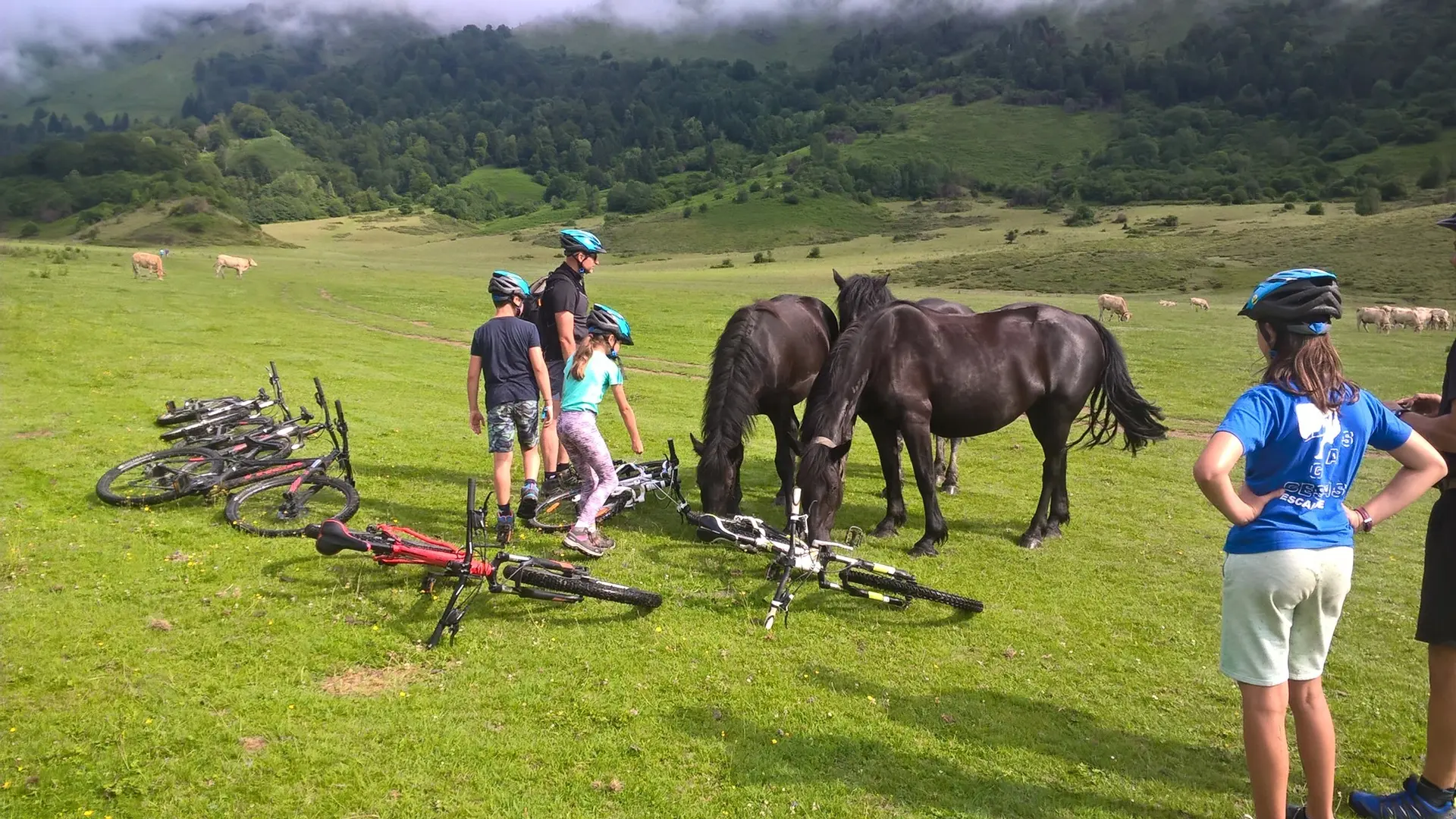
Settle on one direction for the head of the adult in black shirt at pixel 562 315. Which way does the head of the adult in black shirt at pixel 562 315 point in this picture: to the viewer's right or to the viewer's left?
to the viewer's right

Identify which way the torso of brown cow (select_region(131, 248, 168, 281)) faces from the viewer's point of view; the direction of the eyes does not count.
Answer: to the viewer's right

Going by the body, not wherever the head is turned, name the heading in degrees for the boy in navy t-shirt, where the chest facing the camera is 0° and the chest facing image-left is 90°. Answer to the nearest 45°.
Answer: approximately 180°

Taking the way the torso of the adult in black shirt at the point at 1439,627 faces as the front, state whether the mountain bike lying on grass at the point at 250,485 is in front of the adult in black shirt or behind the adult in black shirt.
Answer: in front

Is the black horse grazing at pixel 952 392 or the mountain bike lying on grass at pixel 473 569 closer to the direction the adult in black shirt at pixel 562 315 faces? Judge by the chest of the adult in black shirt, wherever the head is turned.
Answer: the black horse grazing

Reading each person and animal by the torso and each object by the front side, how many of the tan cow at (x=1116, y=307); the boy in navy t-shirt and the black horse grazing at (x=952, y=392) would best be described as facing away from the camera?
1

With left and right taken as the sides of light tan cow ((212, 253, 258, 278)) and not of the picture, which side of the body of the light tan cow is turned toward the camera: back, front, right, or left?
right

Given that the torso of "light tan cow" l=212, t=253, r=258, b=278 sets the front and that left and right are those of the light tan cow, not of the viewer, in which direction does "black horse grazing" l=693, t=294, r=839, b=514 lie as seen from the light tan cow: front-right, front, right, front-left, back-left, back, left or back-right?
right

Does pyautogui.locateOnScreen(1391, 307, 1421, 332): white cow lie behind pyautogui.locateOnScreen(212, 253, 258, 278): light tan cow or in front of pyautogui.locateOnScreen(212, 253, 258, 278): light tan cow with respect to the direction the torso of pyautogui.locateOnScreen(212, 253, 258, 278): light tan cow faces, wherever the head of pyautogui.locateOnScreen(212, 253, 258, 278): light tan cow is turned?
in front

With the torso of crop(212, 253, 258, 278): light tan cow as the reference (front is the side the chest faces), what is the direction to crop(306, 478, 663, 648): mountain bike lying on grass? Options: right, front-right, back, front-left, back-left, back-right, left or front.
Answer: right

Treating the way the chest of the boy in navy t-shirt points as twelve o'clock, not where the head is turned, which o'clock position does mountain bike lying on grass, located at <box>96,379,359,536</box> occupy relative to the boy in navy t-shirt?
The mountain bike lying on grass is roughly at 10 o'clock from the boy in navy t-shirt.

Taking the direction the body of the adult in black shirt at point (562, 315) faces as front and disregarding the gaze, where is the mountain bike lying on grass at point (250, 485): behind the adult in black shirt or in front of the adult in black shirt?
behind

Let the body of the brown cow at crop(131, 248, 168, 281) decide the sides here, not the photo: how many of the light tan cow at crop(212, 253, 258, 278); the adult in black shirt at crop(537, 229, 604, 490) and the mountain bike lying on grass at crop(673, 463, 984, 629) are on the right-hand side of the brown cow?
2

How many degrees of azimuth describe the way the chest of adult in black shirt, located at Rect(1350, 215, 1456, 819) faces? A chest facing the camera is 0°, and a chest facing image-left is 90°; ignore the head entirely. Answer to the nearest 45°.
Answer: approximately 90°

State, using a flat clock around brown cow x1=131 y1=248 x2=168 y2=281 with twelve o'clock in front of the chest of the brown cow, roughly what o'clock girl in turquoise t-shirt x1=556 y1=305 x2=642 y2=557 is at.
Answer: The girl in turquoise t-shirt is roughly at 3 o'clock from the brown cow.
